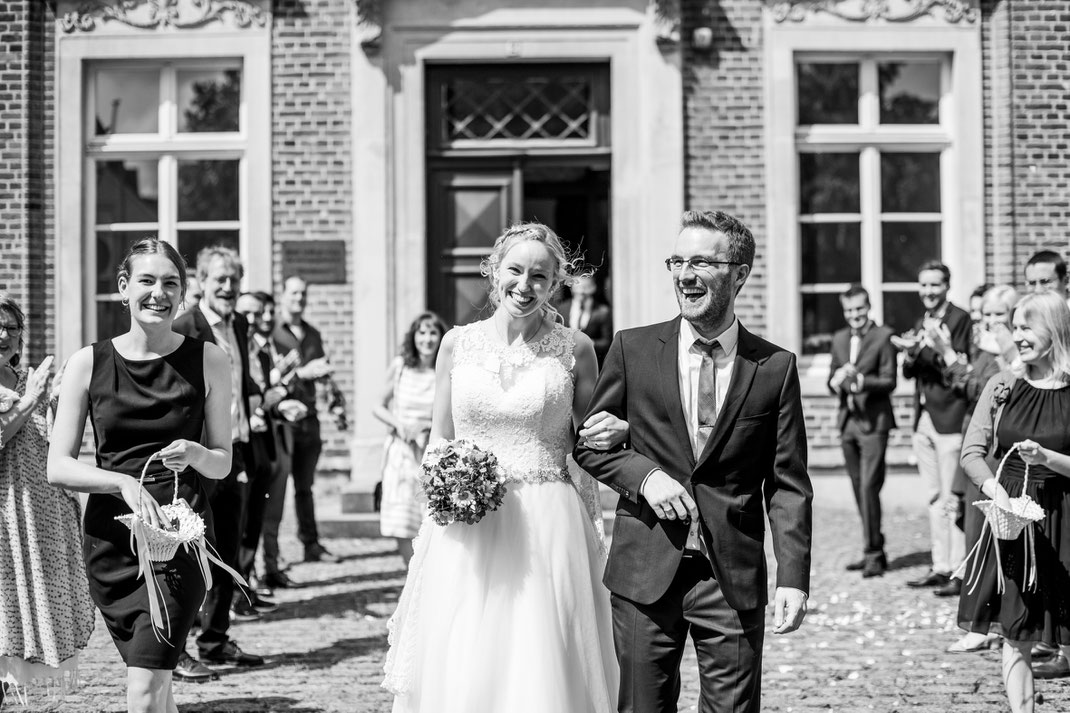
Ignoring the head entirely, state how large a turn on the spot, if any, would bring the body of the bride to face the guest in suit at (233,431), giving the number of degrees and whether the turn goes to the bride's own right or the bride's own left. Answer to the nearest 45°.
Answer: approximately 135° to the bride's own right

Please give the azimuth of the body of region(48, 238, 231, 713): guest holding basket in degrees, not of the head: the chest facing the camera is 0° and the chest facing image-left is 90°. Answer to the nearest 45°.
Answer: approximately 0°

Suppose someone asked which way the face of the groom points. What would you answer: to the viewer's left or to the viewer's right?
to the viewer's left

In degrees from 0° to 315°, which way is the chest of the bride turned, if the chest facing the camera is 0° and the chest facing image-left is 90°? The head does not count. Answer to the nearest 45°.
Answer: approximately 0°

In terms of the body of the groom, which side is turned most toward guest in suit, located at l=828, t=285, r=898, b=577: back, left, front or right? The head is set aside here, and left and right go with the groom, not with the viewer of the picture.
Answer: back

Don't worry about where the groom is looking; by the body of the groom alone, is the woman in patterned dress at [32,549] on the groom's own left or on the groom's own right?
on the groom's own right

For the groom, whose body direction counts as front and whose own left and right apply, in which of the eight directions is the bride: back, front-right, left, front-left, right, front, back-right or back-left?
back-right
